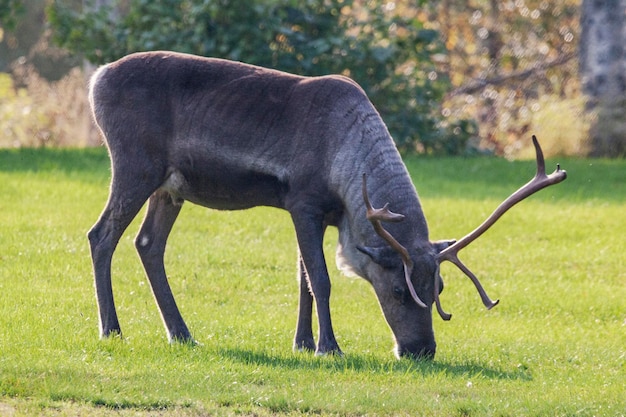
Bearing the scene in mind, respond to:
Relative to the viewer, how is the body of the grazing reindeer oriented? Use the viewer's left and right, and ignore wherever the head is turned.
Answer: facing to the right of the viewer
